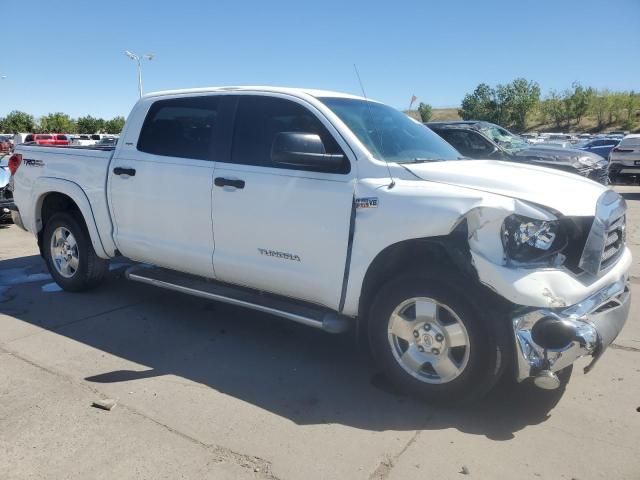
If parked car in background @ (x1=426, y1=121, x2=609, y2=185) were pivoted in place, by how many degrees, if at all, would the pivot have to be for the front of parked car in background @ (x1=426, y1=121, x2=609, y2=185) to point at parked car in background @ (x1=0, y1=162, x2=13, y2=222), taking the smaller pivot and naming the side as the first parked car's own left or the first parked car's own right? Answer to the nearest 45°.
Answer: approximately 90° to the first parked car's own right

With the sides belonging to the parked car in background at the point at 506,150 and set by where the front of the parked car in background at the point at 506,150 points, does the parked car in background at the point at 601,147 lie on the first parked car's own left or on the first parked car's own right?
on the first parked car's own left

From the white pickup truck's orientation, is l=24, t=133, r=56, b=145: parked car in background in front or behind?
behind

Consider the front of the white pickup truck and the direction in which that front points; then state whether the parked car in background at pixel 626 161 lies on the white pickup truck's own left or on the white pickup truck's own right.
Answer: on the white pickup truck's own left

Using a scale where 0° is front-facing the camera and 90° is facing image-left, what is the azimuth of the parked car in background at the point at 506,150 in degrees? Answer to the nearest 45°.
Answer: approximately 315°

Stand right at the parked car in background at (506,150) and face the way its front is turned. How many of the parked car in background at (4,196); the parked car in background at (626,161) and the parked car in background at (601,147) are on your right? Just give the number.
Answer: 1

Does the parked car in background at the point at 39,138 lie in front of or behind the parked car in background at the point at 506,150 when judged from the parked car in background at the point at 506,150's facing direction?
behind

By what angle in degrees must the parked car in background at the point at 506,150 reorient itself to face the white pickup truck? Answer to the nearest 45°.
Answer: approximately 45° to its right

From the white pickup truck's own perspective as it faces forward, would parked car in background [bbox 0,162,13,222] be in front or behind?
behind
